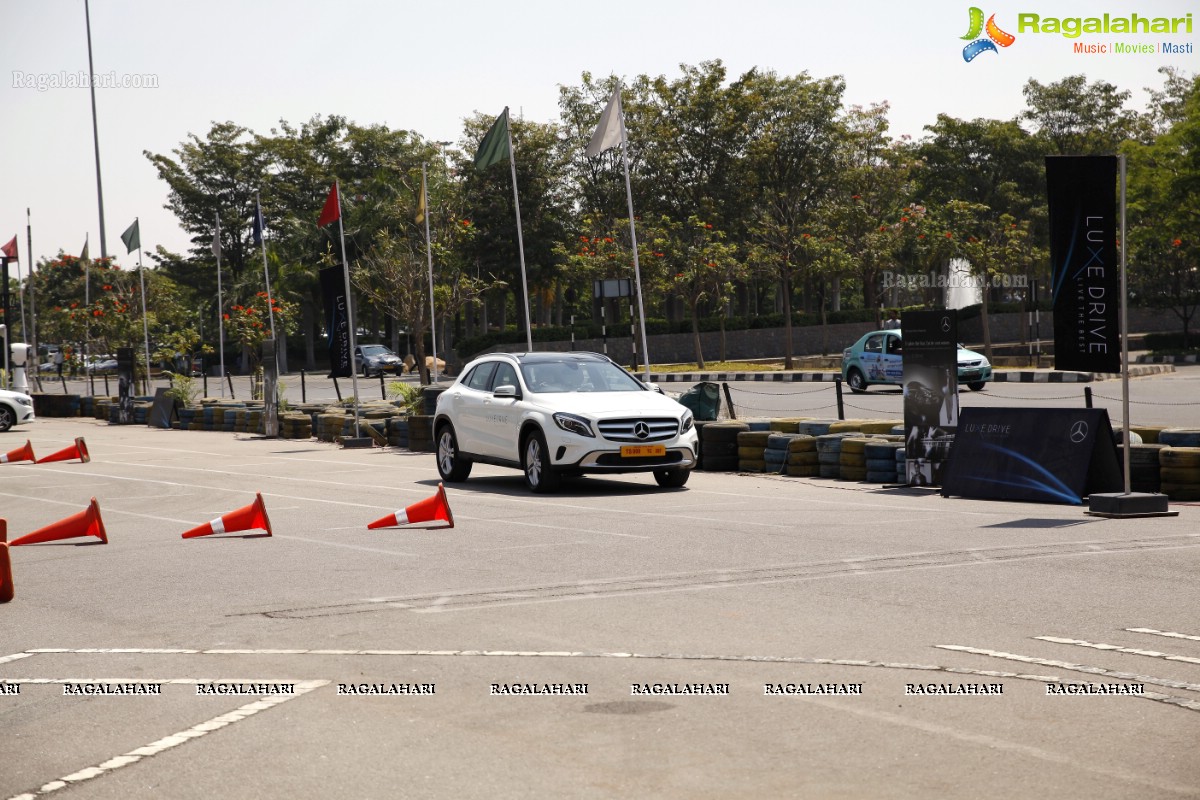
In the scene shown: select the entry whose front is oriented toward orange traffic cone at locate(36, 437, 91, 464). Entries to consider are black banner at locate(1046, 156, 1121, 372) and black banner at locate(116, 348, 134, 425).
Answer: black banner at locate(116, 348, 134, 425)

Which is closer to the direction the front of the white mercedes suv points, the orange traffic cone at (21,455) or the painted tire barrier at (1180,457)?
the painted tire barrier

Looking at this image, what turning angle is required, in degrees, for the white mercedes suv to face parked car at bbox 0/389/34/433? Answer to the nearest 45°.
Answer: approximately 180°

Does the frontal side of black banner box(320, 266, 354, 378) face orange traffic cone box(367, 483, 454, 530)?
yes

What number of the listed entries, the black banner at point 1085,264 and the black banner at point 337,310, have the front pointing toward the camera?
2

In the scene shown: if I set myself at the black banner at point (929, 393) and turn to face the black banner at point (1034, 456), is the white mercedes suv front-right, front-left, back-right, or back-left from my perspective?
back-right
